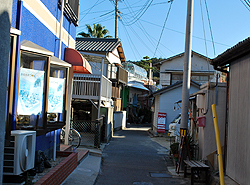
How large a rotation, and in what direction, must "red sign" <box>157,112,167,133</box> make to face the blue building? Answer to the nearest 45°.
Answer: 0° — it already faces it

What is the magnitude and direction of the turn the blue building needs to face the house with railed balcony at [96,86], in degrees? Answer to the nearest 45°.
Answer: approximately 135° to its left

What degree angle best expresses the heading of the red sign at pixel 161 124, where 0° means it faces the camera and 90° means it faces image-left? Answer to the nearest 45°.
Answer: approximately 0°

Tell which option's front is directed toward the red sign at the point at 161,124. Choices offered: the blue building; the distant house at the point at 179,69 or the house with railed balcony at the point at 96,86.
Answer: the distant house at the point at 179,69

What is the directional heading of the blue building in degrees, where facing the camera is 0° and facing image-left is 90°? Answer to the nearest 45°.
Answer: approximately 315°

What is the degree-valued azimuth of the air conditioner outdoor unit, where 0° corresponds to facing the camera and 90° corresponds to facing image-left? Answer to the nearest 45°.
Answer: approximately 315°

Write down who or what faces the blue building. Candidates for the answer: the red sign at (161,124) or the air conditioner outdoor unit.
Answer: the red sign
